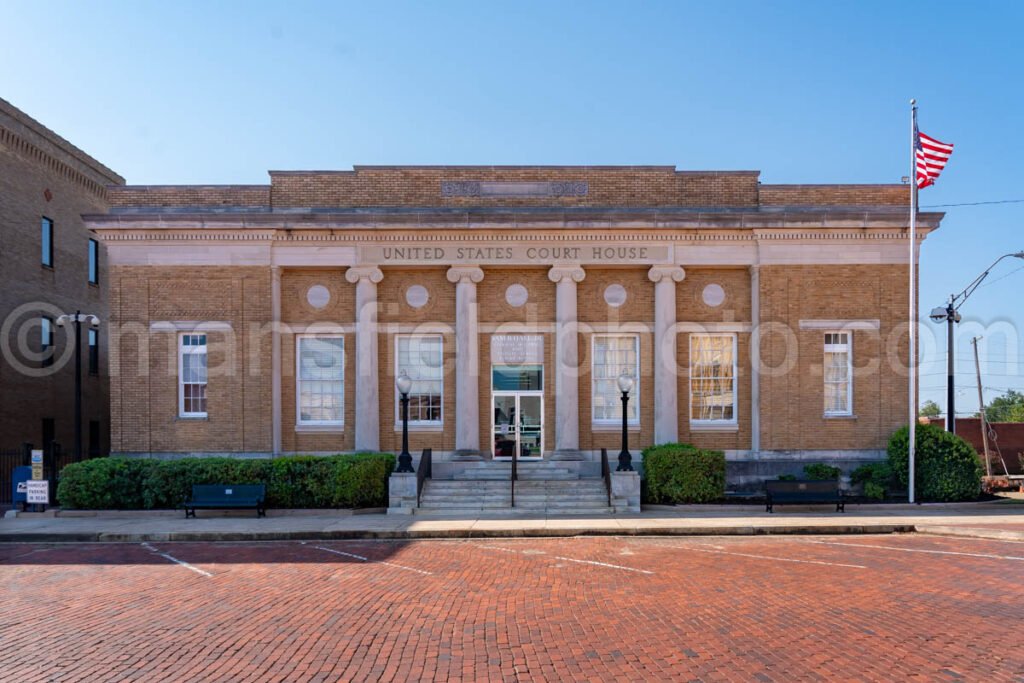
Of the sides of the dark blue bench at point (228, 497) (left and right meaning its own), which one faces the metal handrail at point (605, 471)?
left

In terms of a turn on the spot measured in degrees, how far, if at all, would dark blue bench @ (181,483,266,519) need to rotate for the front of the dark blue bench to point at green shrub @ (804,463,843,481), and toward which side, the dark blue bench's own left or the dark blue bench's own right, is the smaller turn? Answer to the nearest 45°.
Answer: approximately 90° to the dark blue bench's own left

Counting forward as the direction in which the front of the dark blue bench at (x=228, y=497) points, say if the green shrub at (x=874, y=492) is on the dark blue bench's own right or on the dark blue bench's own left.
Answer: on the dark blue bench's own left

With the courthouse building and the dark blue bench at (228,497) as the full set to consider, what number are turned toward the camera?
2

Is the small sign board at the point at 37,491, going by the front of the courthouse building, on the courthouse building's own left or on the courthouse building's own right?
on the courthouse building's own right
